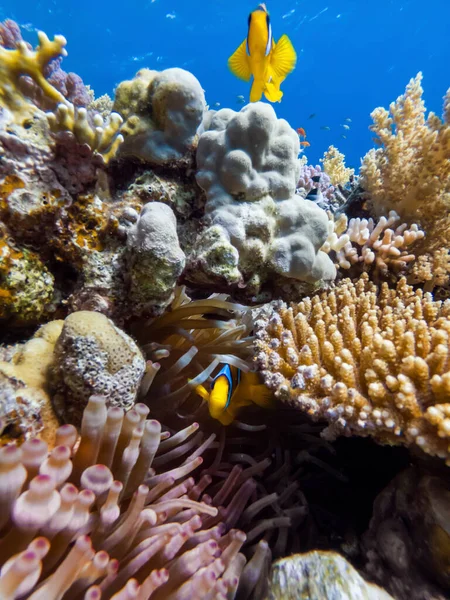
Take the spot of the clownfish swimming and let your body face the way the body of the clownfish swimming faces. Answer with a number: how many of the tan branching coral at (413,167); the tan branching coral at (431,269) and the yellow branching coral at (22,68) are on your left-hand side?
2

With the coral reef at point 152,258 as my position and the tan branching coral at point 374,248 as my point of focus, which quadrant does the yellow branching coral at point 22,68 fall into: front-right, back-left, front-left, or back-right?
back-left

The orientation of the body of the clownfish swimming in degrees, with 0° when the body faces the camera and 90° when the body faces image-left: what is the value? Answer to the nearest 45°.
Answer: approximately 0°

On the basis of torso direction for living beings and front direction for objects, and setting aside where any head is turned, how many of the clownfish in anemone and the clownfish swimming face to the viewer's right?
0

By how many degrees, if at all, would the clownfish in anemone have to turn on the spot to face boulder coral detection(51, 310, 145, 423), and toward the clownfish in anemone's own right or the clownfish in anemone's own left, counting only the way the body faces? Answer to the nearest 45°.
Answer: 0° — it already faces it

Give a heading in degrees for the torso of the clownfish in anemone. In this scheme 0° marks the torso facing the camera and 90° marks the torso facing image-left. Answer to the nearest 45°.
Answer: approximately 45°
